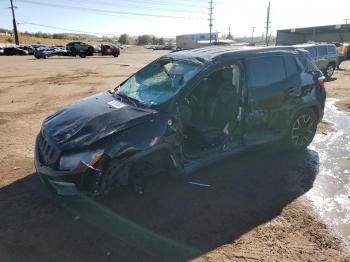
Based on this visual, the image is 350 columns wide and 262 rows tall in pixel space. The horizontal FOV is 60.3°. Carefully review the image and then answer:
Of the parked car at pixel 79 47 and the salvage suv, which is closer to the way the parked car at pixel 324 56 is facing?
the salvage suv

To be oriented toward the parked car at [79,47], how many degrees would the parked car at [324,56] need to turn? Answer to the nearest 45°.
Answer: approximately 90° to its right

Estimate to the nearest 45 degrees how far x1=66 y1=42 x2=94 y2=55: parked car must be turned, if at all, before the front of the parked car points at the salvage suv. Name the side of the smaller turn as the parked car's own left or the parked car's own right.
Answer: approximately 45° to the parked car's own right

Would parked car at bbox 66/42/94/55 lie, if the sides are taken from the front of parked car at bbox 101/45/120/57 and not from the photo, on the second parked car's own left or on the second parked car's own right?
on the second parked car's own right

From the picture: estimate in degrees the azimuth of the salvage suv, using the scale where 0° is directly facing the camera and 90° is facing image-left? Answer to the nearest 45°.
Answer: approximately 45°
